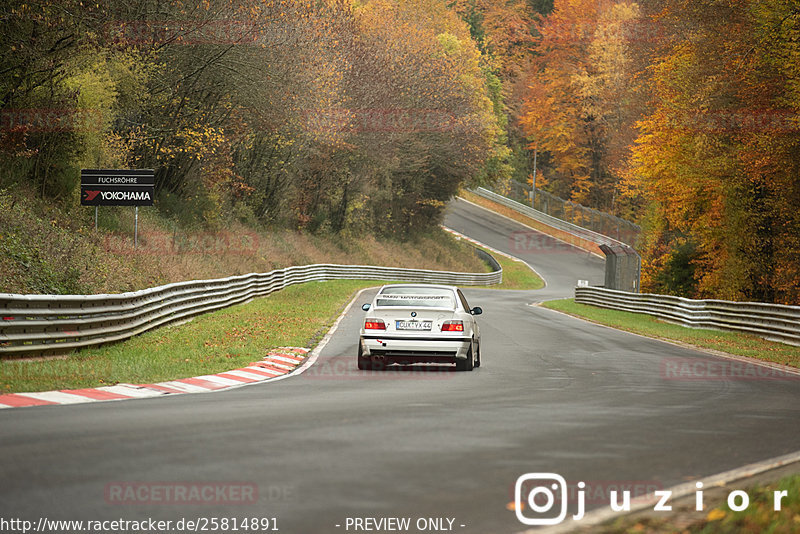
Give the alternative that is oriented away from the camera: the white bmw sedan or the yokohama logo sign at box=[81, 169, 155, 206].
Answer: the white bmw sedan

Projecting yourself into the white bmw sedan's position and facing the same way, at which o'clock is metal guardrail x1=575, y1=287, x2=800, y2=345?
The metal guardrail is roughly at 1 o'clock from the white bmw sedan.

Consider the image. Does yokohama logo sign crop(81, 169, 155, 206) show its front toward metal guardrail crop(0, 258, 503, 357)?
yes

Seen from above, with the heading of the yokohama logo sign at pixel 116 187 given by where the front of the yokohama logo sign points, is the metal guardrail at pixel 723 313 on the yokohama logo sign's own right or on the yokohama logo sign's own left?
on the yokohama logo sign's own left

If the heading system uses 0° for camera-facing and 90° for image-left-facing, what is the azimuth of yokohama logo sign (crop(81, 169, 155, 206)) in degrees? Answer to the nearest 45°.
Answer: approximately 0°

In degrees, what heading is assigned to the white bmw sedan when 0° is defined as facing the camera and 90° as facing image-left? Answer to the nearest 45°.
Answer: approximately 180°

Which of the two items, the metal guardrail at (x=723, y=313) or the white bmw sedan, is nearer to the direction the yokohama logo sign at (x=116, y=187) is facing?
the white bmw sedan

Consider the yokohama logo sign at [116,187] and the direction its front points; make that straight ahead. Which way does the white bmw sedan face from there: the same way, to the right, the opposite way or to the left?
the opposite way

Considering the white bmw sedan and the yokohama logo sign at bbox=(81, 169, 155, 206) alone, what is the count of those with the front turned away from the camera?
1

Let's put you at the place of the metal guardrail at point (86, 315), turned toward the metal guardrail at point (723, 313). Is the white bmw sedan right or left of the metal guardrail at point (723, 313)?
right

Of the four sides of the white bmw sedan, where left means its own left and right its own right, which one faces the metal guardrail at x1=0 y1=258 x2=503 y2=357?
left
